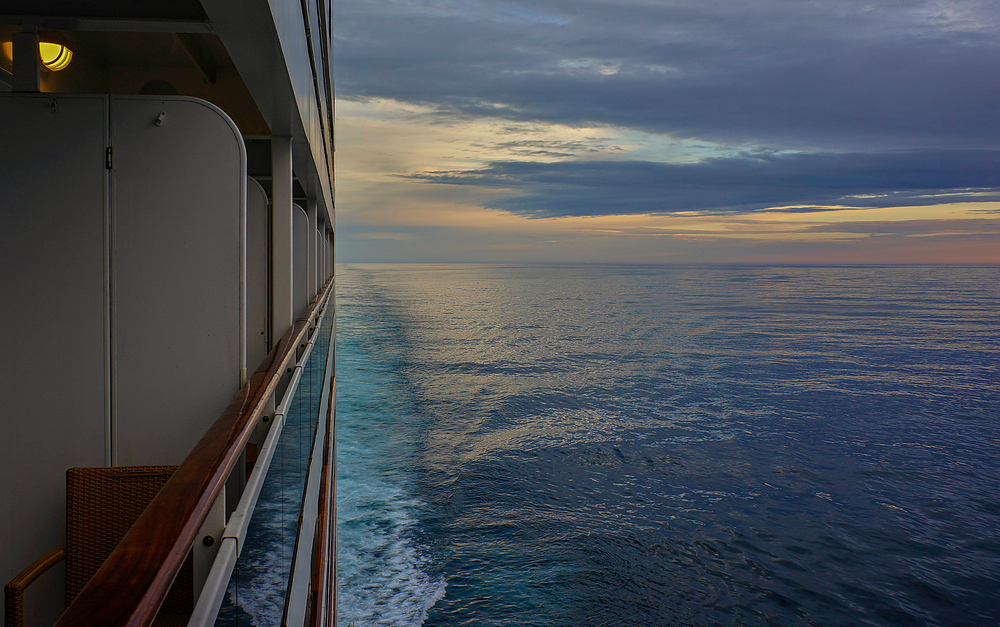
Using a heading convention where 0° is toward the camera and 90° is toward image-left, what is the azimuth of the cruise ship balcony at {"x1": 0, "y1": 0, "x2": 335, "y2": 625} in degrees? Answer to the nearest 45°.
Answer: approximately 270°
